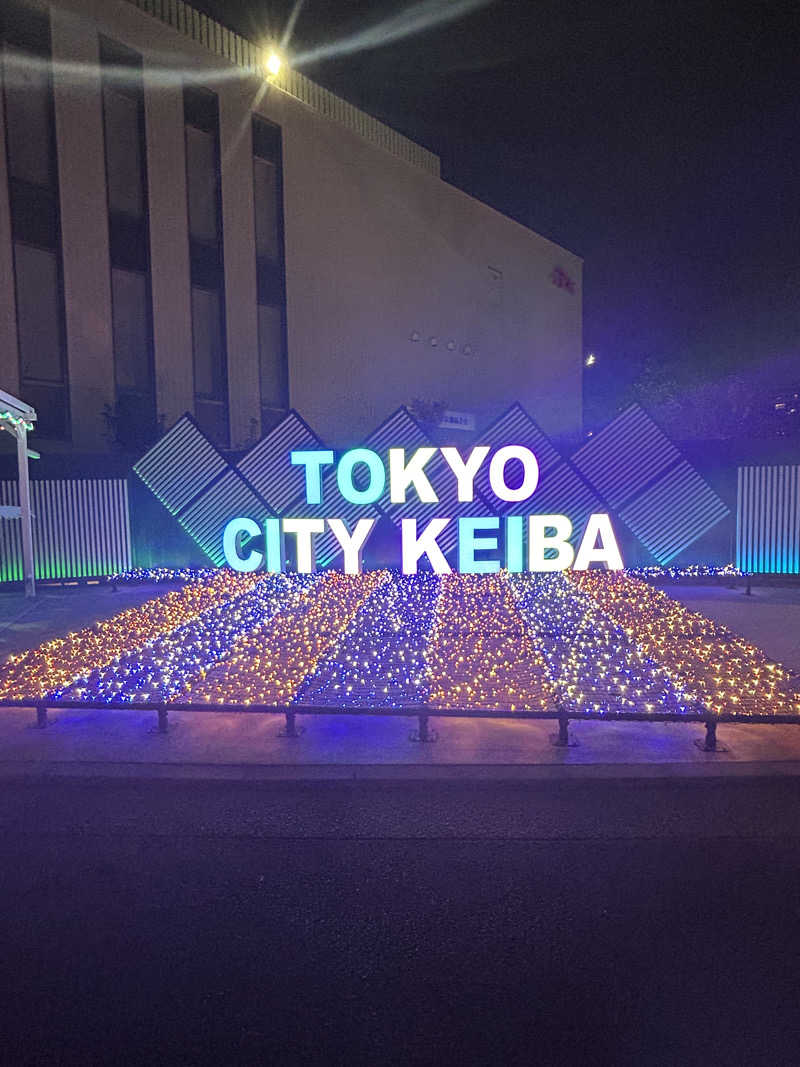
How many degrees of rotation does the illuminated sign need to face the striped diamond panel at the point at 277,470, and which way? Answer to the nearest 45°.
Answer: approximately 135° to its right

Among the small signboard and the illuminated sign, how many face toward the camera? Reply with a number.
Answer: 2

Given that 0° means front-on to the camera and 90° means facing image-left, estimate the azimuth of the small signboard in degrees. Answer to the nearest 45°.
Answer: approximately 0°

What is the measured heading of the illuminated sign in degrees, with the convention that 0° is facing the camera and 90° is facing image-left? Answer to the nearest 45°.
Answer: approximately 0°

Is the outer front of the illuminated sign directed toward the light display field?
yes

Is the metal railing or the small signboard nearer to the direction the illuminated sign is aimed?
the metal railing

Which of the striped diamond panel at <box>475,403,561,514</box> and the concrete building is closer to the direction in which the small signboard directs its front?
the striped diamond panel

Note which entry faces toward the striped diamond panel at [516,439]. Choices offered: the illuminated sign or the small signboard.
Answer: the small signboard

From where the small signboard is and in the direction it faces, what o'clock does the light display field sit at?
The light display field is roughly at 12 o'clock from the small signboard.
